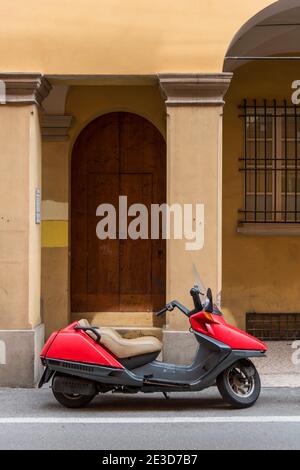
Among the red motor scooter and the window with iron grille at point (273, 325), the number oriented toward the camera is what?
1

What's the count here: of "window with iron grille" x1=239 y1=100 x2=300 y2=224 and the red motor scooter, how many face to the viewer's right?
1

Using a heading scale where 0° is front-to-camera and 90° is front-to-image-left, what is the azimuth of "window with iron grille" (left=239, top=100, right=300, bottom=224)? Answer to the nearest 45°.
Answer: approximately 0°

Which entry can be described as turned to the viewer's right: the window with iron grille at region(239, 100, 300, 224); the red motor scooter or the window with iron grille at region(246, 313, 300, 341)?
the red motor scooter

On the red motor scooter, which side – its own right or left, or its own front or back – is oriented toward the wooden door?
left

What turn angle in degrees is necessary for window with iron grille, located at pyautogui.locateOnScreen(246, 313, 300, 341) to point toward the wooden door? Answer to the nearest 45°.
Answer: approximately 90° to its right

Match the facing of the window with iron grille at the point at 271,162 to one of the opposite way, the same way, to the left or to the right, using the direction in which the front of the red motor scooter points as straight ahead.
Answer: to the right

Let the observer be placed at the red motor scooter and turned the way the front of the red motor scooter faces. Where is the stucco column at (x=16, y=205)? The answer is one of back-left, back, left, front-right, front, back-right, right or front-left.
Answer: back-left

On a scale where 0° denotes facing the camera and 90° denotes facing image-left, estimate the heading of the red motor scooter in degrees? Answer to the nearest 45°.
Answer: approximately 270°
